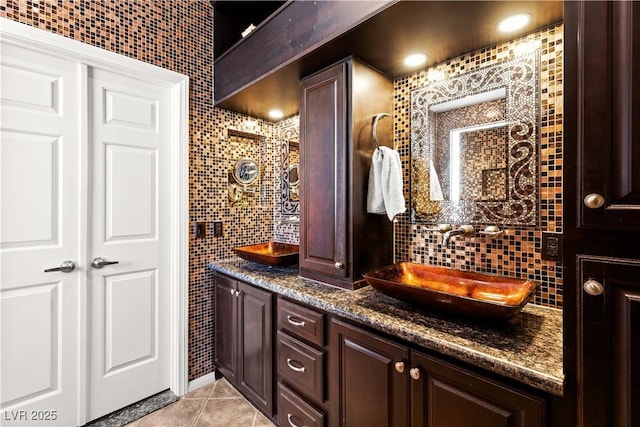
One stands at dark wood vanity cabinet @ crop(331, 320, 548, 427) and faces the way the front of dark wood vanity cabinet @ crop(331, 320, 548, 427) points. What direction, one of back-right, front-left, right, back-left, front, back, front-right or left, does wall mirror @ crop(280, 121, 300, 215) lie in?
right

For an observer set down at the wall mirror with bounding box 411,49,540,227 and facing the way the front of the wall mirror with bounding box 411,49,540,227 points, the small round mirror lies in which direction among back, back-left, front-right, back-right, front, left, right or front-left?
front-right

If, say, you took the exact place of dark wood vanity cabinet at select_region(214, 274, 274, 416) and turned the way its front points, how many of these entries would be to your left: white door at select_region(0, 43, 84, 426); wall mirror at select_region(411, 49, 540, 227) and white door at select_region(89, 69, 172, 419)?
1

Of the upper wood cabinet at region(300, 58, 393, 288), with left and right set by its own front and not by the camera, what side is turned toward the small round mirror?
right
